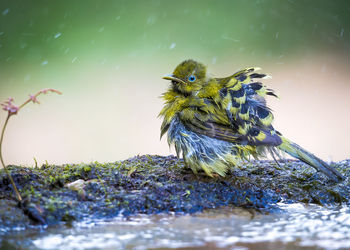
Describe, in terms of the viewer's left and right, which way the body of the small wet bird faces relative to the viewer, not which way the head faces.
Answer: facing to the left of the viewer

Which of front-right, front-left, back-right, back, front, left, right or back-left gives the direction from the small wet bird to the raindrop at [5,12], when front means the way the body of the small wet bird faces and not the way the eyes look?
front-right

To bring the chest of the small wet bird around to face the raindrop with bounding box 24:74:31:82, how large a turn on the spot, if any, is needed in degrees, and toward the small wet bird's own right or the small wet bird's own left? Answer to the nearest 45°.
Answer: approximately 45° to the small wet bird's own right
